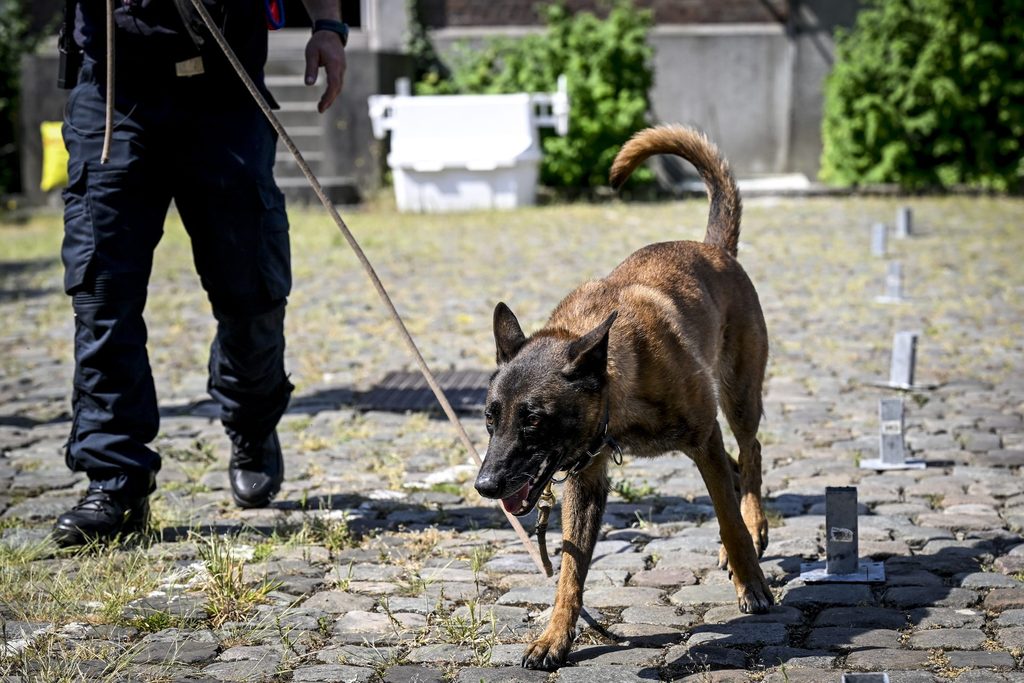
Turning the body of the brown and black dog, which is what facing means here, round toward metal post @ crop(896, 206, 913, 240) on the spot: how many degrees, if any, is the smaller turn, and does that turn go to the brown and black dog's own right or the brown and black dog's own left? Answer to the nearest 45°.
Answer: approximately 135° to the brown and black dog's own right

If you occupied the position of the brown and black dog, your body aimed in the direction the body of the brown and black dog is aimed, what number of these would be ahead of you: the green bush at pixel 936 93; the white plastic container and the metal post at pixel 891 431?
0

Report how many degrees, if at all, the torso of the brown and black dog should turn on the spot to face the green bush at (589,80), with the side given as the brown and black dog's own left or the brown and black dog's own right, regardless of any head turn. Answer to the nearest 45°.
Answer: approximately 135° to the brown and black dog's own right

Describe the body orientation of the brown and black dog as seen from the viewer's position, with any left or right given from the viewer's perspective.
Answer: facing the viewer and to the left of the viewer

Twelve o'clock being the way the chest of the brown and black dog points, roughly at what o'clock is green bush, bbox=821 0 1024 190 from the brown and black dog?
The green bush is roughly at 5 o'clock from the brown and black dog.

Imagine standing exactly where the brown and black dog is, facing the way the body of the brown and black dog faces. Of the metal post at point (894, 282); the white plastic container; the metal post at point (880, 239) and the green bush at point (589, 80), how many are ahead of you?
0

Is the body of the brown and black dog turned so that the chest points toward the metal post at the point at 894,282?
no

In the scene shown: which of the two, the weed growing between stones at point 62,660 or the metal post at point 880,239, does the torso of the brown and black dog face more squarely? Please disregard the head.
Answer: the weed growing between stones

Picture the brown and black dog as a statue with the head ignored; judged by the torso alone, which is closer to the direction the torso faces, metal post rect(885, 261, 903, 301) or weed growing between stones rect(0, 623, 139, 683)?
the weed growing between stones

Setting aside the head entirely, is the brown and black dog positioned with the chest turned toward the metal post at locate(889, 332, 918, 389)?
no

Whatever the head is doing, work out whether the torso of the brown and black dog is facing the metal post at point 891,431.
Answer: no

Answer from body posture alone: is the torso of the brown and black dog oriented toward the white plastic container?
no
